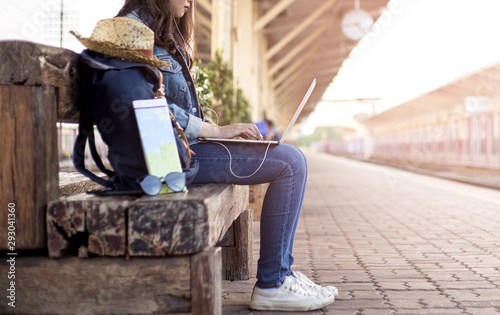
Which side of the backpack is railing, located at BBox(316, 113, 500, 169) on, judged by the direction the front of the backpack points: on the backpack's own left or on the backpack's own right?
on the backpack's own left

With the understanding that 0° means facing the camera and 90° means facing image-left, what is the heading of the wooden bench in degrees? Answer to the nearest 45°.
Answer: approximately 270°

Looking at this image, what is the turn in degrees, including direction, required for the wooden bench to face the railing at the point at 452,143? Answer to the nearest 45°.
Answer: approximately 45° to its left
